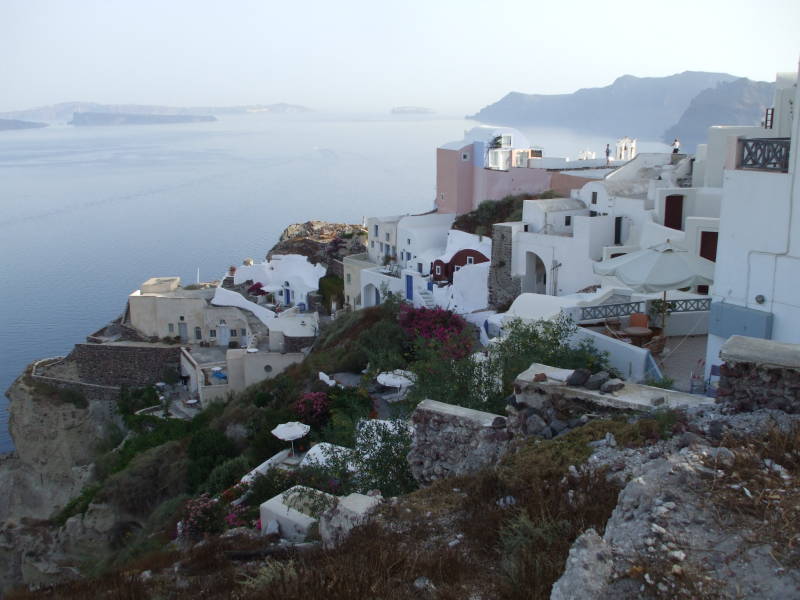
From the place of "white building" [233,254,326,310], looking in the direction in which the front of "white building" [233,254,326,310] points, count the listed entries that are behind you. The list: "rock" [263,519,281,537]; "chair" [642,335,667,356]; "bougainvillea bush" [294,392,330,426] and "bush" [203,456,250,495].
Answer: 0

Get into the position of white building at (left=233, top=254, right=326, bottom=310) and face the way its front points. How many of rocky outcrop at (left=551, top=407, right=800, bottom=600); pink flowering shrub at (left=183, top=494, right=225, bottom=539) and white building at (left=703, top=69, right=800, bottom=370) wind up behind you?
0

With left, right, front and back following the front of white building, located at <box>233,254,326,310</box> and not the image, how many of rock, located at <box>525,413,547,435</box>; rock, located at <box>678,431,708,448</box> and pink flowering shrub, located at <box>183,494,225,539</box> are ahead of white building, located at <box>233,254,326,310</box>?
3

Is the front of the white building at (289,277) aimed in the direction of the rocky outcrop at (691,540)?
yes

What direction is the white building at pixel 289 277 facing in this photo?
toward the camera

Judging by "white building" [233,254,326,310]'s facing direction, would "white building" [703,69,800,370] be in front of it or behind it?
in front

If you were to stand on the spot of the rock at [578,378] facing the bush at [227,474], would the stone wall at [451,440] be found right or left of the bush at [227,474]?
left

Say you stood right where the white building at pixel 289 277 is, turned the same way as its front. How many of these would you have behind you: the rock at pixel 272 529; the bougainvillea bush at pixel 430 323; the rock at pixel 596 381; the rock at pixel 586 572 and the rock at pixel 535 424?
0

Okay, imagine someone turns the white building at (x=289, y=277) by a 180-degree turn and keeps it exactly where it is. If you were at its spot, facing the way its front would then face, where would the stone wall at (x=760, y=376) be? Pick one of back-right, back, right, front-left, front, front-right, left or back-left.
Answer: back

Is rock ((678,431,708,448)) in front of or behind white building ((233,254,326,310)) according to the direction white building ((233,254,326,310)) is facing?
in front

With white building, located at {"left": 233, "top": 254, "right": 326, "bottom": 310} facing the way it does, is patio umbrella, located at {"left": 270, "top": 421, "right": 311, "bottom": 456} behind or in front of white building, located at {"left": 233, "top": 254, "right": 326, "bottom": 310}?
in front

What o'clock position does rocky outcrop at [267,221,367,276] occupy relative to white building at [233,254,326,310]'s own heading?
The rocky outcrop is roughly at 7 o'clock from the white building.

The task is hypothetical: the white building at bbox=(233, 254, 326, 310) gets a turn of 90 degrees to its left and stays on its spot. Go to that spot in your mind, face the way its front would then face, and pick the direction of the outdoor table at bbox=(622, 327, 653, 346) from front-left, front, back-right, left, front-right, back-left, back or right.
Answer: right

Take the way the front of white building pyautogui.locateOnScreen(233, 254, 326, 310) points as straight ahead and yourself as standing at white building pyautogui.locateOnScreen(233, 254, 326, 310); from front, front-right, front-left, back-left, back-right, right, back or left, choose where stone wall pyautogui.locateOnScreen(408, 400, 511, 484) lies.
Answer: front

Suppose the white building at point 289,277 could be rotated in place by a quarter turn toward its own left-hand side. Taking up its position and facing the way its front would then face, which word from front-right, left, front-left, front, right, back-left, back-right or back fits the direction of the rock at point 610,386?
right

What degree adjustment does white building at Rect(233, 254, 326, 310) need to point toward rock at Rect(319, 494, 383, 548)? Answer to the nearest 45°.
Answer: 0° — it already faces it

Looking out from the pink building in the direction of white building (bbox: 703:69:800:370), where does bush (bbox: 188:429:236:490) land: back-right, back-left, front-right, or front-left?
front-right
